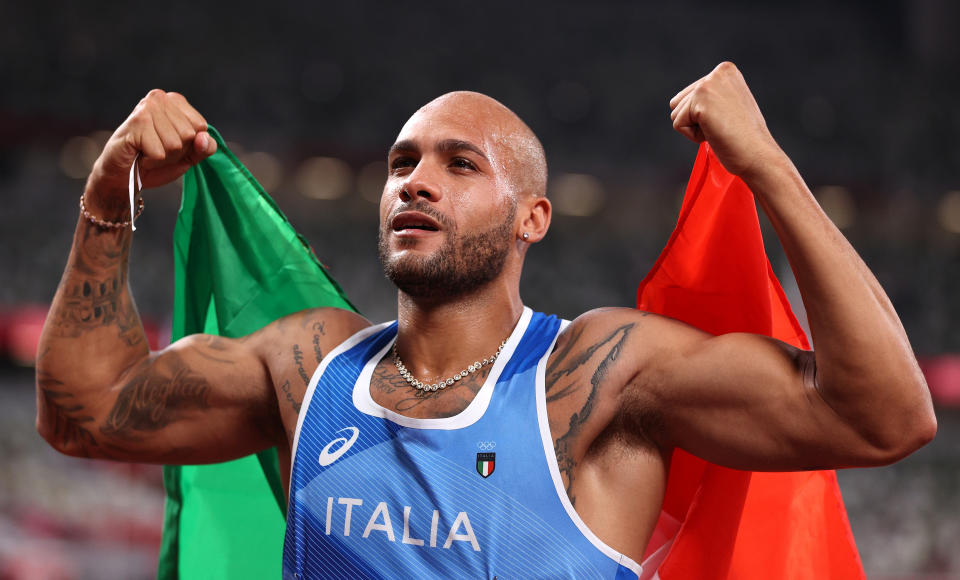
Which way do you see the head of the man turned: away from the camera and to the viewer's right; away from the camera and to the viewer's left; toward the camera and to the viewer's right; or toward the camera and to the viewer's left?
toward the camera and to the viewer's left

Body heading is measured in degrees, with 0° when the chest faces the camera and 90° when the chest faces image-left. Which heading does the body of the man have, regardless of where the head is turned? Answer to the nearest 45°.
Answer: approximately 45°
